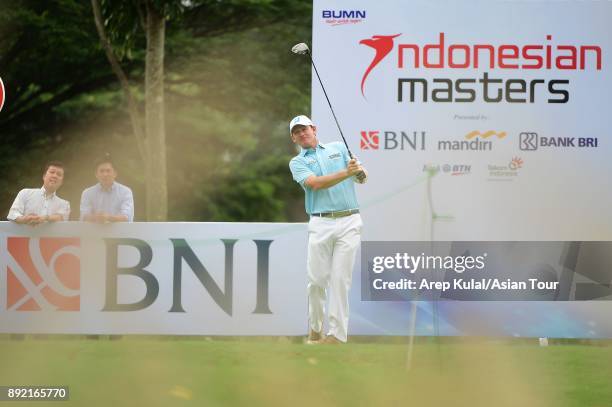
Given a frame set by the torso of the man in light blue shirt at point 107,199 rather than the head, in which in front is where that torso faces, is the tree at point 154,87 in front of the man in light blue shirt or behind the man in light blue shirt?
behind

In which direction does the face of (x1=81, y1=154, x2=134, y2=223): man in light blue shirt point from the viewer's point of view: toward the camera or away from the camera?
toward the camera

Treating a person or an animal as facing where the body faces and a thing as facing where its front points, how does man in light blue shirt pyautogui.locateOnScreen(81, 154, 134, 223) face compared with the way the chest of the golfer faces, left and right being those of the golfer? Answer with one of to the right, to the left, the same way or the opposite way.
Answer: the same way

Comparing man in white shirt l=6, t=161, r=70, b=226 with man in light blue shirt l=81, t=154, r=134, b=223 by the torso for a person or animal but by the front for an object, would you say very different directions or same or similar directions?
same or similar directions

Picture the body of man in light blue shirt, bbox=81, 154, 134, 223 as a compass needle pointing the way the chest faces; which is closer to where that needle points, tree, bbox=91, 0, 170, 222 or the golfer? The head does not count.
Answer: the golfer

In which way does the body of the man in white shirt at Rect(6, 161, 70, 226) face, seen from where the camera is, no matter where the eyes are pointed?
toward the camera

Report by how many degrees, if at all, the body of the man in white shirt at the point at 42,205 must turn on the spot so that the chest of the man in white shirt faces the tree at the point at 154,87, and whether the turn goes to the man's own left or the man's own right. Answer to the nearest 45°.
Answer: approximately 180°

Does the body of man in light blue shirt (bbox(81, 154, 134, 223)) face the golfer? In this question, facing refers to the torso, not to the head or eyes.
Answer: no

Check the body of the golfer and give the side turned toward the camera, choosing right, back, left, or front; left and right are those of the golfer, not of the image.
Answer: front

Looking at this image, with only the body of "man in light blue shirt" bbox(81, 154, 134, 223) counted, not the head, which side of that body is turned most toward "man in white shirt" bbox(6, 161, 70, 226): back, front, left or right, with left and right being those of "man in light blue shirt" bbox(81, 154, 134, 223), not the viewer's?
right
